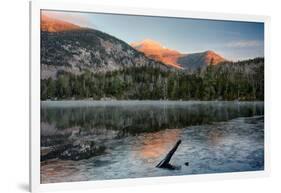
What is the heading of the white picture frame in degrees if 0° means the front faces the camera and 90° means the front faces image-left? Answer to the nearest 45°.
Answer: approximately 315°
